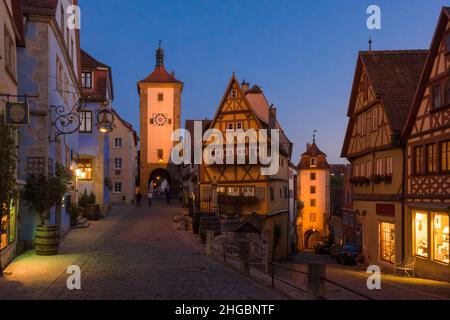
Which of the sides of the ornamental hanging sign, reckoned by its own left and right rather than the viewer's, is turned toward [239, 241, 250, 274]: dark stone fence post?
left

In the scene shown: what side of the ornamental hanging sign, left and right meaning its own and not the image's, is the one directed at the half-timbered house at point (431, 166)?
left

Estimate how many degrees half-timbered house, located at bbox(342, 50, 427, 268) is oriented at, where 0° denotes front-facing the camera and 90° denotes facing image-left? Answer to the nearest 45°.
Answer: approximately 45°

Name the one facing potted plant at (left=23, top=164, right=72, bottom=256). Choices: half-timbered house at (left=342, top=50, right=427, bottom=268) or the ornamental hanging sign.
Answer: the half-timbered house

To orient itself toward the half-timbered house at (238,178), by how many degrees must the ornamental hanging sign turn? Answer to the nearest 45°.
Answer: approximately 135° to its left

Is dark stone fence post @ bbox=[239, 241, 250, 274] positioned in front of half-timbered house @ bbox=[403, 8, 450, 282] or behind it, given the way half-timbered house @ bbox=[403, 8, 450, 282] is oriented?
in front

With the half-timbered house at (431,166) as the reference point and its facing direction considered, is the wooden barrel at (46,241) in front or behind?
in front

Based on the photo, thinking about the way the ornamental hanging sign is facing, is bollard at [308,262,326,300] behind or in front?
in front

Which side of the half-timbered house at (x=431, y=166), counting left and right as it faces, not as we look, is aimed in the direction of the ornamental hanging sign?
front

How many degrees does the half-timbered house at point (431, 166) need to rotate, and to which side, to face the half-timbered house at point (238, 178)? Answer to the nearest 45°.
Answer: approximately 90° to its right

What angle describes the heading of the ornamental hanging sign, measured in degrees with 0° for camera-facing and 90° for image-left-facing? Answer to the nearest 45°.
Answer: approximately 0°

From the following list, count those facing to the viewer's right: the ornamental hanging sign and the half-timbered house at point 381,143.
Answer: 0

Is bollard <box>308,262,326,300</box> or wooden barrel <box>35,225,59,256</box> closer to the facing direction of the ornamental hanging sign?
the bollard

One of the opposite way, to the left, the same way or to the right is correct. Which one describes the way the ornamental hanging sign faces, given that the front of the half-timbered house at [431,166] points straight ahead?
to the left

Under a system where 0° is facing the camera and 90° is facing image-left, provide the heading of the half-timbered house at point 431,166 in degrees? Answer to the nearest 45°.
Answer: approximately 45°

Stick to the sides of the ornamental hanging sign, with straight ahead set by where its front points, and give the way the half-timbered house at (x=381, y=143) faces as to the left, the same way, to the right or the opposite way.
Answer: to the right
